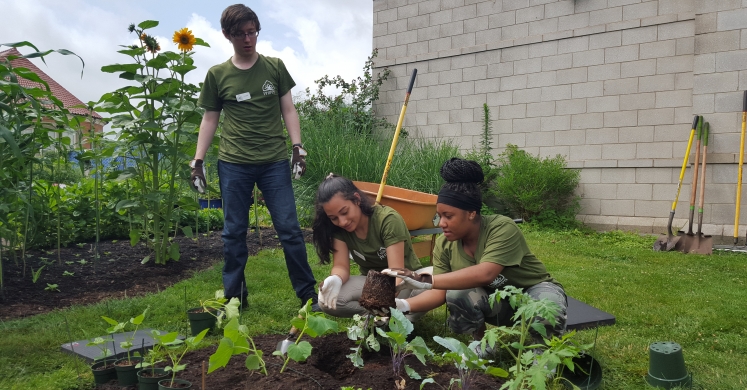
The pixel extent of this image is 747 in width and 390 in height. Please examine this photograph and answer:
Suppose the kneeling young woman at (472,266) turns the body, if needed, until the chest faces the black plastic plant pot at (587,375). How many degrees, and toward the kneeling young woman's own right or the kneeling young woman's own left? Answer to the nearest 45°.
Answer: approximately 135° to the kneeling young woman's own left

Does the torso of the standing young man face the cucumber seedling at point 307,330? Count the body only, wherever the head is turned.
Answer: yes

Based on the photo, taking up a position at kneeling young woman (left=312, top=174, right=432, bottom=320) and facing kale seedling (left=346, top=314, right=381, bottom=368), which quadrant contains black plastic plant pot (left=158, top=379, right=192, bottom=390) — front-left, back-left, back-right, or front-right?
front-right

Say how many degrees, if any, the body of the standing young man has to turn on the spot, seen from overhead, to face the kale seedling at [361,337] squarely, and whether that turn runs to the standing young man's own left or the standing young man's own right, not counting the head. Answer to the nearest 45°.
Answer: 0° — they already face it

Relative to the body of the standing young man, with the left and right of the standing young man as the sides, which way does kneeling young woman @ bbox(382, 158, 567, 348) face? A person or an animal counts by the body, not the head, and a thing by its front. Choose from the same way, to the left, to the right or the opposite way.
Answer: to the right

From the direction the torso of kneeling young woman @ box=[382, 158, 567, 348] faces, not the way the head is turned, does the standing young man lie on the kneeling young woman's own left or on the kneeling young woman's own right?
on the kneeling young woman's own right

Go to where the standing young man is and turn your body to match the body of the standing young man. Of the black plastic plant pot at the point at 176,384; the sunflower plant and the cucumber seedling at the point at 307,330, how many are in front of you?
2

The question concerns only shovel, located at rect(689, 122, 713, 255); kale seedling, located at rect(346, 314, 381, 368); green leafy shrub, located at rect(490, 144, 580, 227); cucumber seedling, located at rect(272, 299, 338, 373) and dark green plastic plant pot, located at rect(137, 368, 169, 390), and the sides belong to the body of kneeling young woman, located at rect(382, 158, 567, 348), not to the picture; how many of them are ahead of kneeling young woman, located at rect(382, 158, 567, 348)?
3

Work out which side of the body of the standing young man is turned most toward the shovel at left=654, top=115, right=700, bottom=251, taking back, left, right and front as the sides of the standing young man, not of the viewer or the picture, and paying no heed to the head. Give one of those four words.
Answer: left

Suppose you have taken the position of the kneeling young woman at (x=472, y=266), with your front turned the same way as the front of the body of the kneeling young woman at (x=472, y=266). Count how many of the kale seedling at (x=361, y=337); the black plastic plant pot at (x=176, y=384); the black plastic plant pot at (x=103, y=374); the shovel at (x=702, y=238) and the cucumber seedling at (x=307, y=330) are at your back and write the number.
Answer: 1

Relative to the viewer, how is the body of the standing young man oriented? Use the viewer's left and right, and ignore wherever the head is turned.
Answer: facing the viewer

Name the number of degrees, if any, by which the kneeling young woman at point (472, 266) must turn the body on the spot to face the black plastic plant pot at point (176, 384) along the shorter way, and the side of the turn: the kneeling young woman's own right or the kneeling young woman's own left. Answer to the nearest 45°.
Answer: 0° — they already face it

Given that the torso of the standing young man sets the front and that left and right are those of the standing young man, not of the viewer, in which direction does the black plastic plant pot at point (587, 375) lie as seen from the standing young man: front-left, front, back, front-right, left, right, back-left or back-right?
front-left

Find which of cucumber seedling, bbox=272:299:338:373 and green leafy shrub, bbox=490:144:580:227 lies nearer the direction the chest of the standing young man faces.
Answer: the cucumber seedling

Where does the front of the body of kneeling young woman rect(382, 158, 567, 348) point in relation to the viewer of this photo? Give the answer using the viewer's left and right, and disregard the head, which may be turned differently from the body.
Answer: facing the viewer and to the left of the viewer

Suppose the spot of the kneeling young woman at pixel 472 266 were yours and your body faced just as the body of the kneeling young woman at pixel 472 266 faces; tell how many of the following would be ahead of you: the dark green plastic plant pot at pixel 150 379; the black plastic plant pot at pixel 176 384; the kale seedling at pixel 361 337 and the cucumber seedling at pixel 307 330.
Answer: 4

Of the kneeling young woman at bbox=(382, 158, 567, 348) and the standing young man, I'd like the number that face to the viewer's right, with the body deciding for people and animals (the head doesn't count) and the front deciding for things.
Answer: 0
